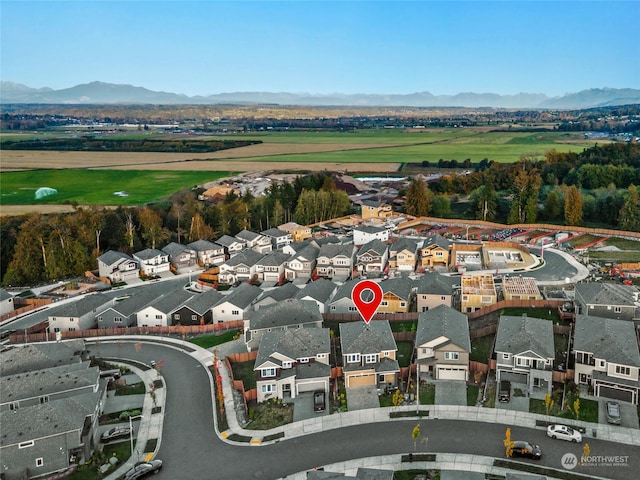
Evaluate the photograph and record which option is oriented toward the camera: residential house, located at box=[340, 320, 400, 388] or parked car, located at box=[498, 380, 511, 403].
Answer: the residential house

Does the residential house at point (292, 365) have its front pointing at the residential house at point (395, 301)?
no

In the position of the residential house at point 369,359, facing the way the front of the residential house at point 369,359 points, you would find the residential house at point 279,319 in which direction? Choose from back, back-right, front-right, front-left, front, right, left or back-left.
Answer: back-right

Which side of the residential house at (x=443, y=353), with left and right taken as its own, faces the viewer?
front

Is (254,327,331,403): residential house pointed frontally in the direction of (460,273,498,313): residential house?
no

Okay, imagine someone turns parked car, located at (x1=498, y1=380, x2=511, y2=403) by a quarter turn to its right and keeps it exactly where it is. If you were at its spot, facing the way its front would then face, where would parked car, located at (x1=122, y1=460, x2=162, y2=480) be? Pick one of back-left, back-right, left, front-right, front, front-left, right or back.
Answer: back-right

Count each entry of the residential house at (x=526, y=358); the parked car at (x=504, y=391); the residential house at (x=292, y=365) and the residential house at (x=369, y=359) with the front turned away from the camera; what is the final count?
1

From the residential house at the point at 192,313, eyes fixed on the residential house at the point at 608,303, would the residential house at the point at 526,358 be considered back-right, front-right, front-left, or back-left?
front-right

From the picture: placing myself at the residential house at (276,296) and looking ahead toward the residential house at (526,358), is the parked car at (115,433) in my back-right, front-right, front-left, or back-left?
front-right

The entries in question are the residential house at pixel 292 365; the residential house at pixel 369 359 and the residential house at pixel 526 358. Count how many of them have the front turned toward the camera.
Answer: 3

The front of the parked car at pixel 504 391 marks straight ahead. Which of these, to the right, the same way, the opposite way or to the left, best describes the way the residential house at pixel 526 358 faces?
the opposite way

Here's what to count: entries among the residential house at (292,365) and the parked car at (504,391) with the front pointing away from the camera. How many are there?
1

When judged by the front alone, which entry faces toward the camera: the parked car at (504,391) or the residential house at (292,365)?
the residential house

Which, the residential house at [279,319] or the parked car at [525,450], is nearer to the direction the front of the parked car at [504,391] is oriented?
the residential house

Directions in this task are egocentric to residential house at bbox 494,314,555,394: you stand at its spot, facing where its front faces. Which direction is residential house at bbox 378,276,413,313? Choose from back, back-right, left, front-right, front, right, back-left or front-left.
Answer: back-right

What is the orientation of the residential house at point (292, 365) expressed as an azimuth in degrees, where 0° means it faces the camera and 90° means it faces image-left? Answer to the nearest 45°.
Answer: approximately 0°

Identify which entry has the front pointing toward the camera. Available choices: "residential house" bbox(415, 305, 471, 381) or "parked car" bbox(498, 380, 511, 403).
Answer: the residential house

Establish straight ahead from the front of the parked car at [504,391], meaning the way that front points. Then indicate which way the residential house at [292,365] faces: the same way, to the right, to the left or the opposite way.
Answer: the opposite way

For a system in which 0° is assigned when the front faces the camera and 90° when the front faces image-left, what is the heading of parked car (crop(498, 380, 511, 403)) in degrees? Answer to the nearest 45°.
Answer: approximately 180°

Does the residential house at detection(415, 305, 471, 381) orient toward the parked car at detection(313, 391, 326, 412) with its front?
no

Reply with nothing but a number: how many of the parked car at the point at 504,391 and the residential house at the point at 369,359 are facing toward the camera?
1

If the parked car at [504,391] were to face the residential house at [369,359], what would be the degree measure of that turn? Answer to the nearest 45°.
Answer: approximately 90° to its left
